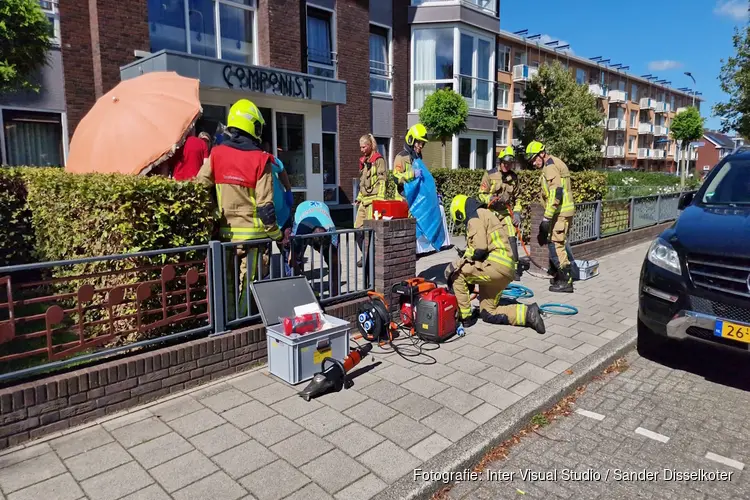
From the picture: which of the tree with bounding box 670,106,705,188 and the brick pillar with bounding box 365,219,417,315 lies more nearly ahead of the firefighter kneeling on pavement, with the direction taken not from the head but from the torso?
the brick pillar

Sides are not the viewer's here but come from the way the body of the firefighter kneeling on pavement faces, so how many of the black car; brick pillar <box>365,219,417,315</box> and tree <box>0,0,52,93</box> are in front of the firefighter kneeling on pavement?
2

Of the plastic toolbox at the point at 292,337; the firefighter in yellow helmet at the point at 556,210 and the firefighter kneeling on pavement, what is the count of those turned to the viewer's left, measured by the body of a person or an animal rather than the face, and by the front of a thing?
2

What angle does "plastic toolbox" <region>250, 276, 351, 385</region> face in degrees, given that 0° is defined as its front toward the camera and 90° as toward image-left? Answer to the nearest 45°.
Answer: approximately 315°

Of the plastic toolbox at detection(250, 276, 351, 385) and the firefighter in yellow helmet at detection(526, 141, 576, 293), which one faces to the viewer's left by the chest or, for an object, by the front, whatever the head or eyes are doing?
the firefighter in yellow helmet

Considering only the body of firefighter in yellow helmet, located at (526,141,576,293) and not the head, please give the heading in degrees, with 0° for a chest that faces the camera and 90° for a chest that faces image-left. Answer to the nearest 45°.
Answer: approximately 90°

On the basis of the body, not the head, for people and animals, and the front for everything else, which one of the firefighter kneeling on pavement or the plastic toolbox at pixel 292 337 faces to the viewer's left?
the firefighter kneeling on pavement

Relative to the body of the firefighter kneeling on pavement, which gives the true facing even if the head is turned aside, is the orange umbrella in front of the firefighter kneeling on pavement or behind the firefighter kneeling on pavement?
in front

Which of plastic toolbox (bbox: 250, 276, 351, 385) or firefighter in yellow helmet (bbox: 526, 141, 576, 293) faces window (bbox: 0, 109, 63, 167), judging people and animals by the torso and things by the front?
the firefighter in yellow helmet

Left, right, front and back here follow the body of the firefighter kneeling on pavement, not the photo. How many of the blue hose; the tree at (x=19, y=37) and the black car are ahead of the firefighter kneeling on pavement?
1

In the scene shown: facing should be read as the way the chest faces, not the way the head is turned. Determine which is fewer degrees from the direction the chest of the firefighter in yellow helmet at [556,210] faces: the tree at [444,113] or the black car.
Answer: the tree

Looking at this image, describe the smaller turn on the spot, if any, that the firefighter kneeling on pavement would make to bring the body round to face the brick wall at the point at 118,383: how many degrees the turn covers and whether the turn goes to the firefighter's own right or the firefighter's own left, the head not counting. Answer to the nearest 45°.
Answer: approximately 45° to the firefighter's own left

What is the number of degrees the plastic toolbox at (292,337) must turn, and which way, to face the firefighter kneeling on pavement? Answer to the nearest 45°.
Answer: approximately 90° to its left

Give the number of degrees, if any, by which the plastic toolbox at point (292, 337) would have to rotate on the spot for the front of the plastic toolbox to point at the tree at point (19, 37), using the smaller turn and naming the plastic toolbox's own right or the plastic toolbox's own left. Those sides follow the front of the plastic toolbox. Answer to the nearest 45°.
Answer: approximately 180°

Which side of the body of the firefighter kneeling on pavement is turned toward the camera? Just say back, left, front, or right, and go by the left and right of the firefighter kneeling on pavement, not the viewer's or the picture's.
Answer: left

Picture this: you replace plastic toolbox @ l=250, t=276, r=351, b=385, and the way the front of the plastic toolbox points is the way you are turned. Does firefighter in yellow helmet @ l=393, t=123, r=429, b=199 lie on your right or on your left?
on your left
